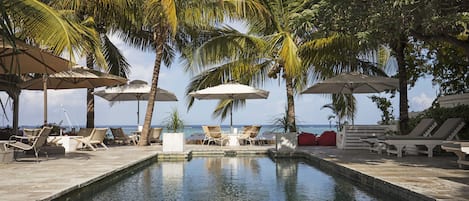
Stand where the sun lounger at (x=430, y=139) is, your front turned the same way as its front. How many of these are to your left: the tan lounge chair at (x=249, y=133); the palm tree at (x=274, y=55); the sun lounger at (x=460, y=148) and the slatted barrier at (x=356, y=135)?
1

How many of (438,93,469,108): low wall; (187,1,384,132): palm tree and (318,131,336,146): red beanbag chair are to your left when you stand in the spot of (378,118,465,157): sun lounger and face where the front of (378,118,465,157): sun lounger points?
0

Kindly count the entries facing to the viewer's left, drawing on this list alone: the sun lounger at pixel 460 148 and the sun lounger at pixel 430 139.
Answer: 2

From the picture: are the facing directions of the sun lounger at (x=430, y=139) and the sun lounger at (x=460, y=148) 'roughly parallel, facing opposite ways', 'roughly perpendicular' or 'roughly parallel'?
roughly parallel

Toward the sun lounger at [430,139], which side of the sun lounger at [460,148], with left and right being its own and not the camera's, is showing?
right

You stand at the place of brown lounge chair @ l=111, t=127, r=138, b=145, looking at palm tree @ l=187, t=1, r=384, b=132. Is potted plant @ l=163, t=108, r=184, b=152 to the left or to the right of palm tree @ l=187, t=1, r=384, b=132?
right

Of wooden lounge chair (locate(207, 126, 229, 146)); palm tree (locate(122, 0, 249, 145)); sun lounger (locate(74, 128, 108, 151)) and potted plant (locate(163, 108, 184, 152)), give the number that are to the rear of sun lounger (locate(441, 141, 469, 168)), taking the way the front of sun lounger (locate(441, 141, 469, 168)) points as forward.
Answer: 0

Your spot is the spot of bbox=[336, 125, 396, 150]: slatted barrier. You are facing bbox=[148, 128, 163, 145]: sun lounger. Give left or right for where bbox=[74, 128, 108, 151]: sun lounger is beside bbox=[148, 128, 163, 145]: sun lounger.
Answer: left

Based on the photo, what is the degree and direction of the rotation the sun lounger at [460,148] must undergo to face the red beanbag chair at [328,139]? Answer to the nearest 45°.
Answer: approximately 45° to its right

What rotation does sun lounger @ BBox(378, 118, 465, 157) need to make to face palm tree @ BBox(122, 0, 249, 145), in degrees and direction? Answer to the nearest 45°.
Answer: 0° — it already faces it

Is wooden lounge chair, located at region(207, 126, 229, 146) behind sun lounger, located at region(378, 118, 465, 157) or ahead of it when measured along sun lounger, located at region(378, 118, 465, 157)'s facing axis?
ahead

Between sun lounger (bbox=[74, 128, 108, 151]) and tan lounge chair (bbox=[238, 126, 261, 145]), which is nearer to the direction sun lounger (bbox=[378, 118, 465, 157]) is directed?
the sun lounger

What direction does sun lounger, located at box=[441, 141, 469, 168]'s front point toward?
to the viewer's left

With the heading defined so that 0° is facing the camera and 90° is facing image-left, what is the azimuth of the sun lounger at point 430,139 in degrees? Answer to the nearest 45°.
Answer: approximately 90°

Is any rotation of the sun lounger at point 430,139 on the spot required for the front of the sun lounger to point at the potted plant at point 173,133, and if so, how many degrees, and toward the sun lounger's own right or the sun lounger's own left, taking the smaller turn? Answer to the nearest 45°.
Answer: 0° — it already faces it
